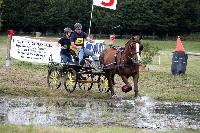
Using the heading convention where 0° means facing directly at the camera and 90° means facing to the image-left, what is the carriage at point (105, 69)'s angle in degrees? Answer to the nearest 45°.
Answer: approximately 315°

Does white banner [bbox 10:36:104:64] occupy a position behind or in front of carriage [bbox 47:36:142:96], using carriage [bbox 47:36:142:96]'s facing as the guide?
behind

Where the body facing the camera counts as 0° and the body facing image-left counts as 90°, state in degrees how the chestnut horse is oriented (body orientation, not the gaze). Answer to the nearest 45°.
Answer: approximately 315°

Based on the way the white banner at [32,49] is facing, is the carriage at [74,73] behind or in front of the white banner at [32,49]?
in front

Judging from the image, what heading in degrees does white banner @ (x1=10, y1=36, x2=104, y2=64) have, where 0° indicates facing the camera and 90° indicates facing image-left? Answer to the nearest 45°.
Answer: approximately 0°
